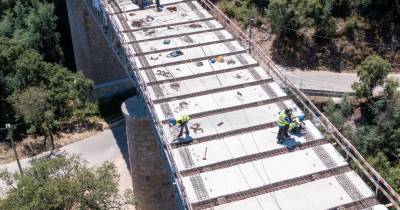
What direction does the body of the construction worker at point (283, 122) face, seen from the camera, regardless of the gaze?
to the viewer's right

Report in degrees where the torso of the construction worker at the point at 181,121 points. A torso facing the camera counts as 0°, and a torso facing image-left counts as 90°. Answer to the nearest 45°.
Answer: approximately 90°

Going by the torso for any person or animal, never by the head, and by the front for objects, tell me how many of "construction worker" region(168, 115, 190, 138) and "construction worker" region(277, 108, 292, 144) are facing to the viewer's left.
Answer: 1

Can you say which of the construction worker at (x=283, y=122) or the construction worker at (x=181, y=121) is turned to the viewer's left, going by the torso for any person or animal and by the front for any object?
the construction worker at (x=181, y=121)

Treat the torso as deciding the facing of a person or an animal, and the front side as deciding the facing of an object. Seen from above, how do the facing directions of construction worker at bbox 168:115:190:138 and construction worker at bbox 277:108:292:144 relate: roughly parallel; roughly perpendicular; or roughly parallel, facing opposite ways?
roughly parallel, facing opposite ways

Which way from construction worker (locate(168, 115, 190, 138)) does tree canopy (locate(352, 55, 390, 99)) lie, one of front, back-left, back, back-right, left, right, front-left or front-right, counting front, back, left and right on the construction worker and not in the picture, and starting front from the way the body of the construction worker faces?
back-right

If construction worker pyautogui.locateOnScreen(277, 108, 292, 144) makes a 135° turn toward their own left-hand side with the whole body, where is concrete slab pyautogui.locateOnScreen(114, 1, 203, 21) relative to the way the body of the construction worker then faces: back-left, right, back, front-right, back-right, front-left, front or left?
front

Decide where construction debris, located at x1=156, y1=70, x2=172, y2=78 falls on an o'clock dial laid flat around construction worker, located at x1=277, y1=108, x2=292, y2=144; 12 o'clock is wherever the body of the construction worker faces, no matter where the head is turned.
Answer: The construction debris is roughly at 7 o'clock from the construction worker.

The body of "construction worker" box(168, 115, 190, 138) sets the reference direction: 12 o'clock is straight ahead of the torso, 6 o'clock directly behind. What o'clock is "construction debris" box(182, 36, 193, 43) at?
The construction debris is roughly at 3 o'clock from the construction worker.
